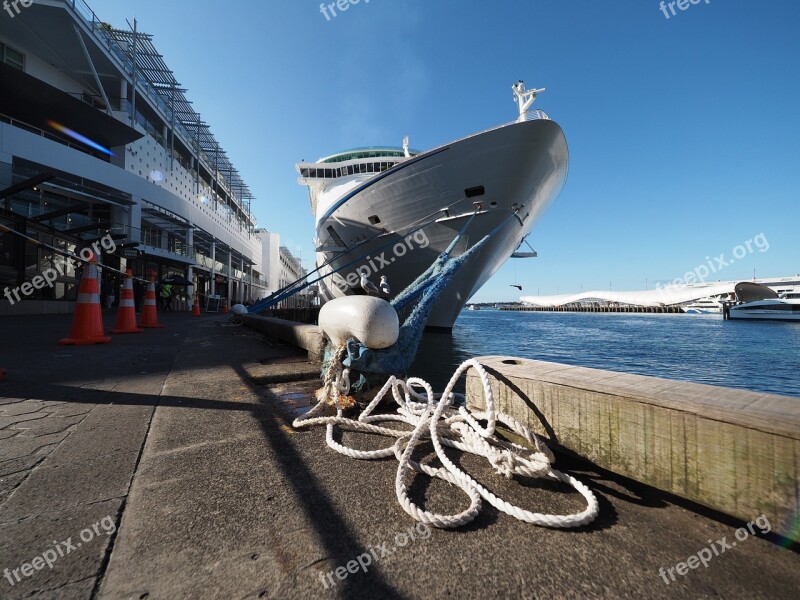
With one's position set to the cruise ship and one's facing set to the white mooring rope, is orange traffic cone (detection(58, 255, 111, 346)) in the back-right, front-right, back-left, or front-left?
front-right

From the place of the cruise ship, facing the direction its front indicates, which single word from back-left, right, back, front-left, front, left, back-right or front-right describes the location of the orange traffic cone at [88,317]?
front

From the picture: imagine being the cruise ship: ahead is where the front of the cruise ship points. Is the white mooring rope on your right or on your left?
on your right

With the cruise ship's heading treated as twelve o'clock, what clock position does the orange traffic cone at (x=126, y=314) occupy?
The orange traffic cone is roughly at 1 o'clock from the cruise ship.

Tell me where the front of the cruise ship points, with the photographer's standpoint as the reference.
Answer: facing the viewer and to the right of the viewer

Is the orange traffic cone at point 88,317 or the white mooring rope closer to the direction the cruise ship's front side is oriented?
the white mooring rope
